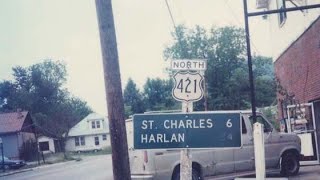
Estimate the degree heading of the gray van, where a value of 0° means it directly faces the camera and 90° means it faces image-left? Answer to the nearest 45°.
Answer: approximately 225°

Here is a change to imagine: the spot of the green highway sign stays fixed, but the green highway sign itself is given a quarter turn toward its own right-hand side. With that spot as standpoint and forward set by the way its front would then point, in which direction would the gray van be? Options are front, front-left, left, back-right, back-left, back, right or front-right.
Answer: right

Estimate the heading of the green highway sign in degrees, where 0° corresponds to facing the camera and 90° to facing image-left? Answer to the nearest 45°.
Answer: approximately 0°
